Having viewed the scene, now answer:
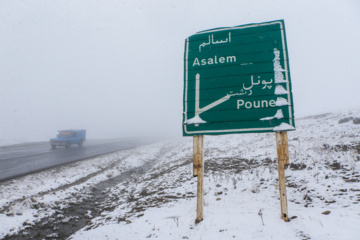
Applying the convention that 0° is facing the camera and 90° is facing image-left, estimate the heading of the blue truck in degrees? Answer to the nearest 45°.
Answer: approximately 45°

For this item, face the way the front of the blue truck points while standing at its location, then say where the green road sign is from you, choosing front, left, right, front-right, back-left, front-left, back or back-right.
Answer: front-left
